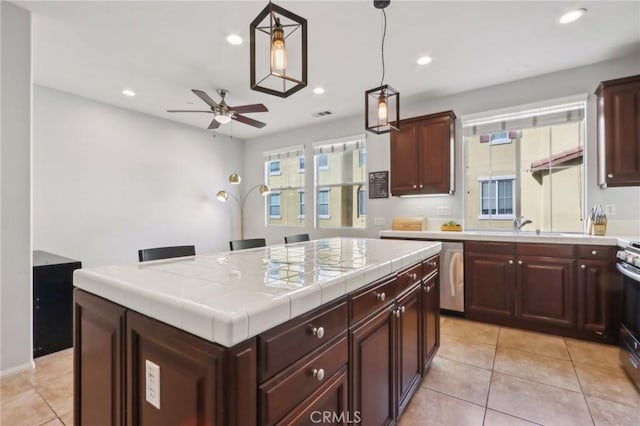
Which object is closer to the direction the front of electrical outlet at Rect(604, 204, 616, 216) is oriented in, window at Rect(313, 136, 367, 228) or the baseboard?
the baseboard

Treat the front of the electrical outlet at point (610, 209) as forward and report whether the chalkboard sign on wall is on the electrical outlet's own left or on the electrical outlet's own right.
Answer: on the electrical outlet's own right

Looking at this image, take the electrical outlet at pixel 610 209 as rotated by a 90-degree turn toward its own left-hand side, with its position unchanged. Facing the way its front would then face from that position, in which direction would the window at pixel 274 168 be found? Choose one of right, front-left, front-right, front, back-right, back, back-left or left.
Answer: back

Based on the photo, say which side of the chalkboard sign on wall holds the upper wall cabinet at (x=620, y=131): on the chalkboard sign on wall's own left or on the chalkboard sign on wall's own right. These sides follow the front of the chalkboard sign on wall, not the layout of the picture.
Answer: on the chalkboard sign on wall's own left

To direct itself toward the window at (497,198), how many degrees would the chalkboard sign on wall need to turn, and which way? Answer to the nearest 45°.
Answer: approximately 90° to its left

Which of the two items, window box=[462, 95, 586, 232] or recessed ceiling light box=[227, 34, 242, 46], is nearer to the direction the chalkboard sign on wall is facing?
the recessed ceiling light

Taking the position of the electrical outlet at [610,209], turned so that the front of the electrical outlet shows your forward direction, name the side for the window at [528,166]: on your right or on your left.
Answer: on your right

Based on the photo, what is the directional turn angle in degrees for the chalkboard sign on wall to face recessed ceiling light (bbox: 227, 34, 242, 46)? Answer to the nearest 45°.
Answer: approximately 45° to its right

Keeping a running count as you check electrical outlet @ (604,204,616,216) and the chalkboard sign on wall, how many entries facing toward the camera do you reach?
2

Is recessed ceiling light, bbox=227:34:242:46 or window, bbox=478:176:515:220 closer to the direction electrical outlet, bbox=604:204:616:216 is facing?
the recessed ceiling light

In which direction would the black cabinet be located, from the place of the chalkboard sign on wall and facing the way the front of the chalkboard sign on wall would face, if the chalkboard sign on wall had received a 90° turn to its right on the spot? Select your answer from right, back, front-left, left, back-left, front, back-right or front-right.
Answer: front-left

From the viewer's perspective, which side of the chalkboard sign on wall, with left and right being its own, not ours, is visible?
front

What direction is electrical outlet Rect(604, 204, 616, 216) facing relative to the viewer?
toward the camera

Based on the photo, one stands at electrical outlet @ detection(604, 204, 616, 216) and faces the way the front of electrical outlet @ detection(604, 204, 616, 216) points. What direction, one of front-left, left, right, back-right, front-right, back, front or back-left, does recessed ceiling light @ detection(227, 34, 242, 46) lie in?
front-right

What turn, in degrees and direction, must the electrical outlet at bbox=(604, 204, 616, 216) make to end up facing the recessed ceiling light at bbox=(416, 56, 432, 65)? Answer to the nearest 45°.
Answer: approximately 45° to its right

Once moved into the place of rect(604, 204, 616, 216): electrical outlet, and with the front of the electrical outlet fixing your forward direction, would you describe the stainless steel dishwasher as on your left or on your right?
on your right

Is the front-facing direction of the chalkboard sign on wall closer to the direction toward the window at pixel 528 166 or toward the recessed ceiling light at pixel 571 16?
the recessed ceiling light
